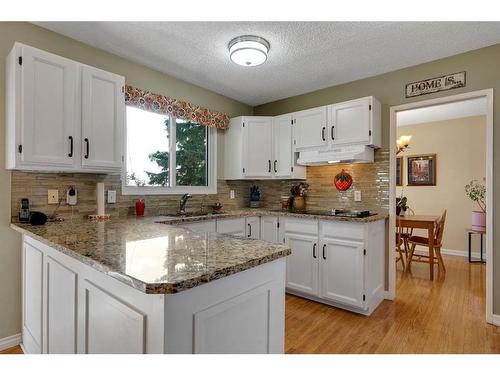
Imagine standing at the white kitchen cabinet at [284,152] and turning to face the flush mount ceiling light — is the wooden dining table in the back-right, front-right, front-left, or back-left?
back-left

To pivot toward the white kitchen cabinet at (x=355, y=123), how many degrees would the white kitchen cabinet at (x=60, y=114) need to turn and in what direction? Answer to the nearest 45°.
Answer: approximately 45° to its left

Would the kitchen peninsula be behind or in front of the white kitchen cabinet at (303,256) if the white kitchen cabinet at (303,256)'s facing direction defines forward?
in front

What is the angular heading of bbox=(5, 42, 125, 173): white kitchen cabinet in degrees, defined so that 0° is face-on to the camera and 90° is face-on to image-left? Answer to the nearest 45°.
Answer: approximately 315°

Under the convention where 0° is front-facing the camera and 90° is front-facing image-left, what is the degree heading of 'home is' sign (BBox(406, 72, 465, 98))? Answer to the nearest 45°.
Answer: approximately 45°

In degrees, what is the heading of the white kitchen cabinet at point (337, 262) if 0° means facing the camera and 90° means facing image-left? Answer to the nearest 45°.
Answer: approximately 45°
